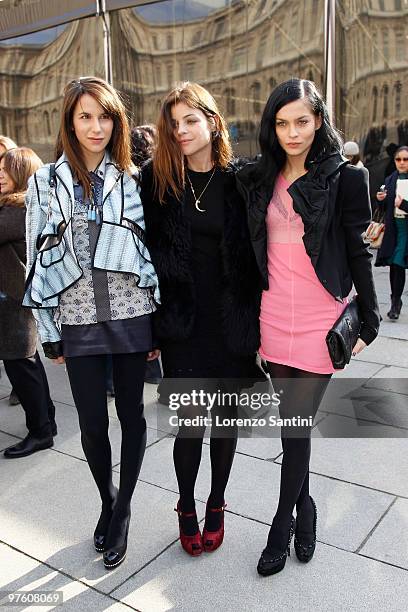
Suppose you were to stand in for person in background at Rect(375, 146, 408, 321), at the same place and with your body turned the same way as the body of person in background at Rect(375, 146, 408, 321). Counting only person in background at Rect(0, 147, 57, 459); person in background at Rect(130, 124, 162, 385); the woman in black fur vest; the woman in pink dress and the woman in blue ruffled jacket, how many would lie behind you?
0

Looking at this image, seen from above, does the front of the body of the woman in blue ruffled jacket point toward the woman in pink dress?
no

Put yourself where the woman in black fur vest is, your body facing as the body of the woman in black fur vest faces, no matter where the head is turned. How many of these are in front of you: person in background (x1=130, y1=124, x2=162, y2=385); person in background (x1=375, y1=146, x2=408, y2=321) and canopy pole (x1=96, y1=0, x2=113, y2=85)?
0

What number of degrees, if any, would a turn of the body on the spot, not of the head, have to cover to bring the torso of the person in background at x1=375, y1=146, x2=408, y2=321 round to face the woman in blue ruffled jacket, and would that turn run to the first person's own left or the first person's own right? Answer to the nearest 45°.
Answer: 0° — they already face them

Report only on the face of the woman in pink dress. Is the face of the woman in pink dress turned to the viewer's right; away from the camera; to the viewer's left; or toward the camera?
toward the camera

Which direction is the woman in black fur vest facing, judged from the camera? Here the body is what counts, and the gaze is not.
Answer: toward the camera

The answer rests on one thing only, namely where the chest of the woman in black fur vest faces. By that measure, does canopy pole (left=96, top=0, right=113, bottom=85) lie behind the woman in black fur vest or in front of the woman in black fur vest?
behind

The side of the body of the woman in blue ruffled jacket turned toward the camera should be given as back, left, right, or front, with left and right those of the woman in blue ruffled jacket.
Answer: front

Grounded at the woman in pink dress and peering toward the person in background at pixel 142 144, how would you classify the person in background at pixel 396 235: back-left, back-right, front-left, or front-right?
front-right

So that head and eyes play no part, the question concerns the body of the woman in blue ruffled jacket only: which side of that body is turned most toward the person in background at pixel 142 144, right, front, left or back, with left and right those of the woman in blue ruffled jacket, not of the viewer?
back

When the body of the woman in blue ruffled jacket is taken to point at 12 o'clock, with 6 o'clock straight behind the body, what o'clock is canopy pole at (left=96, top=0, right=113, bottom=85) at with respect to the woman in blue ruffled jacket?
The canopy pole is roughly at 6 o'clock from the woman in blue ruffled jacket.

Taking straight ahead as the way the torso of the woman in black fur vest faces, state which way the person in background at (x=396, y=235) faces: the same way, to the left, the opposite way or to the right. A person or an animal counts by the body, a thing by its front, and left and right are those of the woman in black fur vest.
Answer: the same way

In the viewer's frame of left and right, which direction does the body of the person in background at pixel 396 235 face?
facing the viewer
